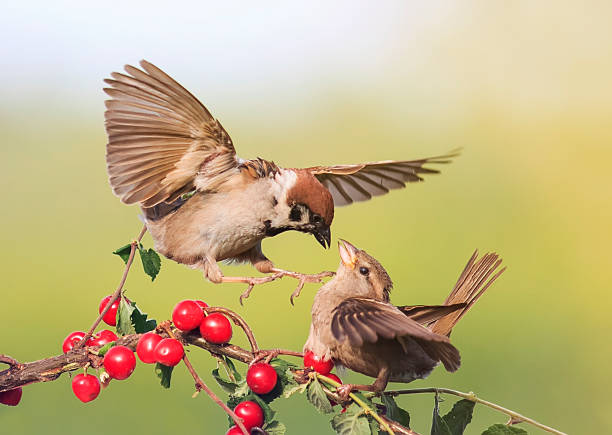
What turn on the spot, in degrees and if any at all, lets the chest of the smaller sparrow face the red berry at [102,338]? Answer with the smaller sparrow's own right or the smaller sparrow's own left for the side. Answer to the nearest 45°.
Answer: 0° — it already faces it

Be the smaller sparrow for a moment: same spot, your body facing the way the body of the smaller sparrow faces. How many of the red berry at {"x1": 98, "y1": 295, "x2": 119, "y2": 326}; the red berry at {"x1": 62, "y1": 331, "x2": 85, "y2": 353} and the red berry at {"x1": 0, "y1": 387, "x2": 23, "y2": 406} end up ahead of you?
3

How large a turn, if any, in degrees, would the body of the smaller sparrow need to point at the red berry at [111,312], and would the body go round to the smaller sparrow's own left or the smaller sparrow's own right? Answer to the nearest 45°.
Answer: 0° — it already faces it

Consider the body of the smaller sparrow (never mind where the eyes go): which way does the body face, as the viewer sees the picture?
to the viewer's left
